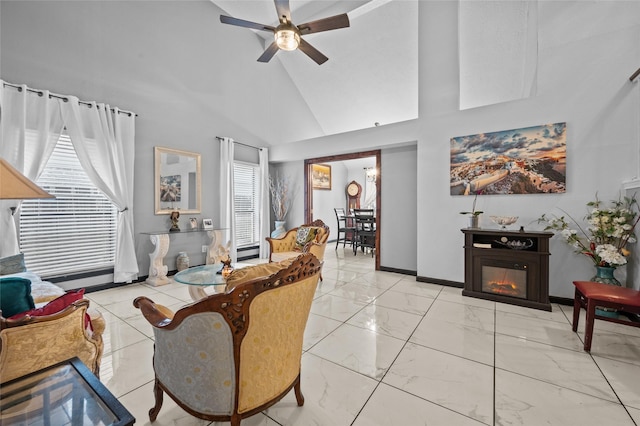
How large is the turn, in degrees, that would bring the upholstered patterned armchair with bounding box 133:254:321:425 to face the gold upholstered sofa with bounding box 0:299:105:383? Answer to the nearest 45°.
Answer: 0° — it already faces it

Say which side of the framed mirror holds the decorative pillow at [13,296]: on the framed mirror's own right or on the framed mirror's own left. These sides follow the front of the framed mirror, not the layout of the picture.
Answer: on the framed mirror's own right

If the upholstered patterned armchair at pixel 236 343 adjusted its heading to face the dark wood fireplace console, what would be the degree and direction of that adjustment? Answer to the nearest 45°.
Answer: approximately 135° to its right

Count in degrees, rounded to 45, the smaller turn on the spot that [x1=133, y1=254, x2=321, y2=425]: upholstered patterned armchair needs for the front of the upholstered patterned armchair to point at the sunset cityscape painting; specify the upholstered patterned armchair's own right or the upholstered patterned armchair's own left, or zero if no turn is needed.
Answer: approximately 135° to the upholstered patterned armchair's own right

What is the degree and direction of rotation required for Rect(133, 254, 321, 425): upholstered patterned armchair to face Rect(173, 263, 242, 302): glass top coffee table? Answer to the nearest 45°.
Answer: approximately 45° to its right

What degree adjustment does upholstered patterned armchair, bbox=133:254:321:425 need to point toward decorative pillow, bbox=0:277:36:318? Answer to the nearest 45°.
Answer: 0° — it already faces it

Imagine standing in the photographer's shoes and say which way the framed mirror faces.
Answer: facing the viewer and to the right of the viewer

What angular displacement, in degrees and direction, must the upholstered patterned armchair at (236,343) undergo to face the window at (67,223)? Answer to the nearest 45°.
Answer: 0° — it already faces it

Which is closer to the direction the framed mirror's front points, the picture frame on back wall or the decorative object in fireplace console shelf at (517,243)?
the decorative object in fireplace console shelf

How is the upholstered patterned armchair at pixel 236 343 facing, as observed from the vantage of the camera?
facing away from the viewer and to the left of the viewer

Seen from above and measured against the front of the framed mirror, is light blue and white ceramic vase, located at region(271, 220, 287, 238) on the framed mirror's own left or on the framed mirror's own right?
on the framed mirror's own left

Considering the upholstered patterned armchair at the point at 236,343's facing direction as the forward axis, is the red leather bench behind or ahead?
behind
